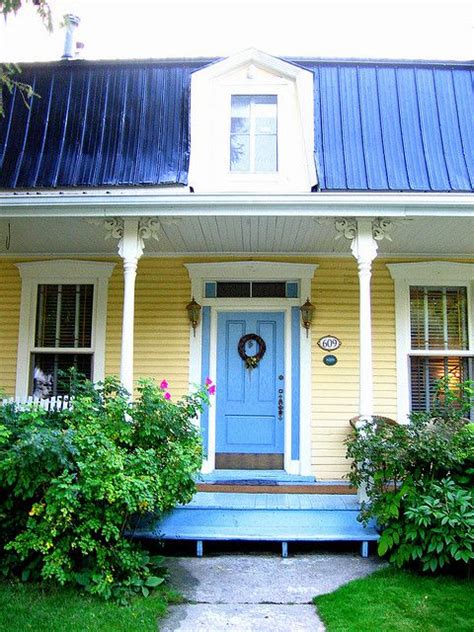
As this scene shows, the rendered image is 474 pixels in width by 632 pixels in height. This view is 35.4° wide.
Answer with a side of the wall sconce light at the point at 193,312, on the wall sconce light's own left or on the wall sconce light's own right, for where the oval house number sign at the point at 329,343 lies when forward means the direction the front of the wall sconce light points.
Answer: on the wall sconce light's own left

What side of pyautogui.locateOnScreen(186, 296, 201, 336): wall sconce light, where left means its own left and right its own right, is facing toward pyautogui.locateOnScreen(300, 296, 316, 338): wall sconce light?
left

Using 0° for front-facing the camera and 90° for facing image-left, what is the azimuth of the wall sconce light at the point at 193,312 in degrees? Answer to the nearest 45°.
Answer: approximately 0°

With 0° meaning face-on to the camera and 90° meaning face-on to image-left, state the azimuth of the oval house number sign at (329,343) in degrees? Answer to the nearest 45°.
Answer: approximately 0°

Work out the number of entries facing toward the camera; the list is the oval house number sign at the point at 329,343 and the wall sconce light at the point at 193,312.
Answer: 2
